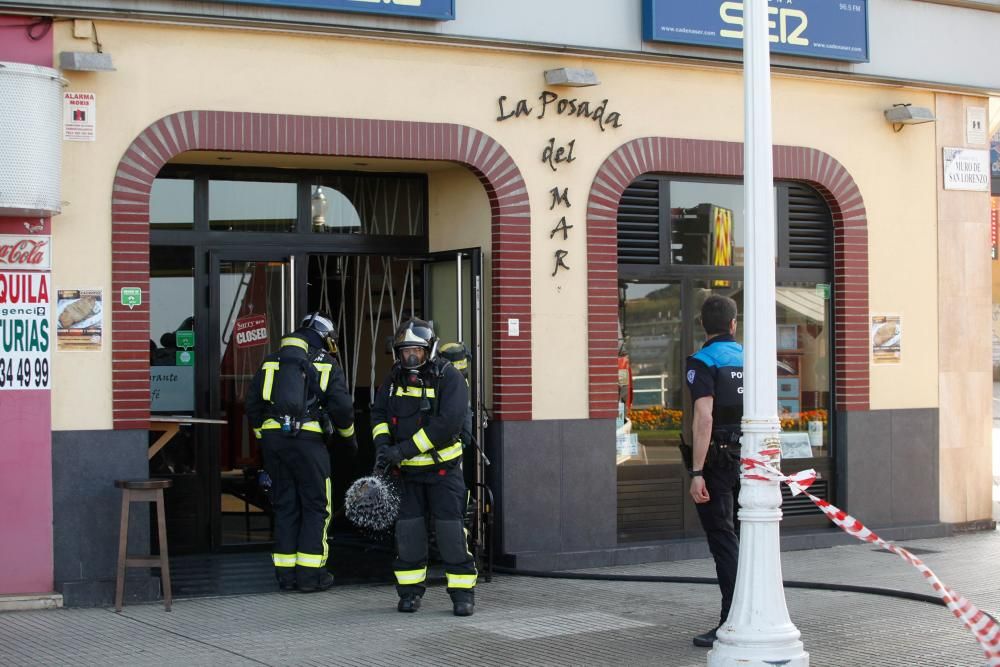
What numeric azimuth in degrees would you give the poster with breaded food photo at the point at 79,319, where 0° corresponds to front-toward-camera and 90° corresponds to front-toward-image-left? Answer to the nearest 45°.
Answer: approximately 0°

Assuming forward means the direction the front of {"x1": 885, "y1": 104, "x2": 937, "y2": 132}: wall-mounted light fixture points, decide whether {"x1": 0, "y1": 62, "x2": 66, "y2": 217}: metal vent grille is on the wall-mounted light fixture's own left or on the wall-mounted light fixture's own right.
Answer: on the wall-mounted light fixture's own right

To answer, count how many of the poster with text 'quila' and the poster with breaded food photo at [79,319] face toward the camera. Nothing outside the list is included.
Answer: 2

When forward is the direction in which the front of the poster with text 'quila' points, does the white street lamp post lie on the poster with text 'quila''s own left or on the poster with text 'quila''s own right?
on the poster with text 'quila''s own left

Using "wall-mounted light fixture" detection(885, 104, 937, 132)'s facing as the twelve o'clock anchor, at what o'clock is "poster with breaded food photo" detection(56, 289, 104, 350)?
The poster with breaded food photo is roughly at 3 o'clock from the wall-mounted light fixture.

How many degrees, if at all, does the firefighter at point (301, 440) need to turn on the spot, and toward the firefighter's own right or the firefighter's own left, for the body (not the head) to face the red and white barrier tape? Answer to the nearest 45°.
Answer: approximately 90° to the firefighter's own right

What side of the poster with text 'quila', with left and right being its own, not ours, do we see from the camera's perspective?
front

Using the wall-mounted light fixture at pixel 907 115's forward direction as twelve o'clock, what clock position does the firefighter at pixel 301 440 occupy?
The firefighter is roughly at 3 o'clock from the wall-mounted light fixture.

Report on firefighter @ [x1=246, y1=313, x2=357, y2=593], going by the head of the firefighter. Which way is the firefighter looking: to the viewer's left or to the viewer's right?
to the viewer's right

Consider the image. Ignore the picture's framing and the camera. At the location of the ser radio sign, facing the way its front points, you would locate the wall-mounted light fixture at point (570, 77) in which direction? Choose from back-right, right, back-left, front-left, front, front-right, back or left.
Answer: right

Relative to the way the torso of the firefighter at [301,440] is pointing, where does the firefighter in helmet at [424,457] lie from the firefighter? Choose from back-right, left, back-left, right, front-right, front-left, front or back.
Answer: right
